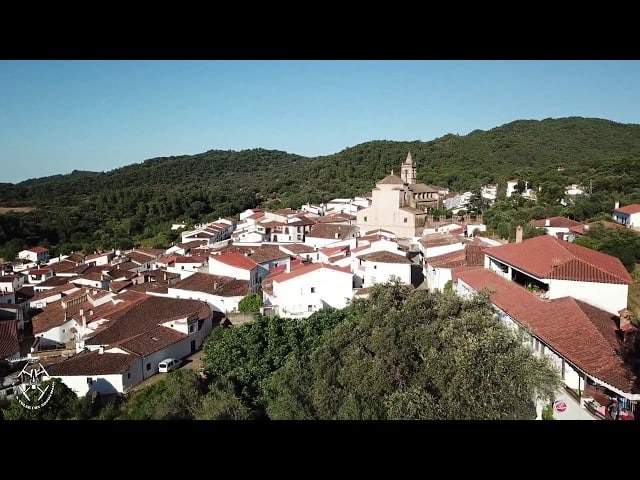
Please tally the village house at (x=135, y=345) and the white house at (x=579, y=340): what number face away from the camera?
0

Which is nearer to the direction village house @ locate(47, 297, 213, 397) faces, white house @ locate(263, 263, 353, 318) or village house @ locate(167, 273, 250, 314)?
the white house

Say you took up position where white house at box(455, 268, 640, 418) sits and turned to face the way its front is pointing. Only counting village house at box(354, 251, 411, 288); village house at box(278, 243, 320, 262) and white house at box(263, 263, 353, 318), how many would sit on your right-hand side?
3

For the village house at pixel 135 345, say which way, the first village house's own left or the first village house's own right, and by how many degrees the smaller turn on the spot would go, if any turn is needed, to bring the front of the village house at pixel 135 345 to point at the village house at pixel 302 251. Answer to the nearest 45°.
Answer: approximately 90° to the first village house's own left

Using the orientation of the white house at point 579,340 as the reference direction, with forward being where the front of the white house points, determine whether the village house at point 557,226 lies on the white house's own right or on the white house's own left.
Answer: on the white house's own right

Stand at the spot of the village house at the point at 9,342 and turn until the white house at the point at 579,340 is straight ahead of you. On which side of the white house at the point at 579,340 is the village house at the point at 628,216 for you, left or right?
left

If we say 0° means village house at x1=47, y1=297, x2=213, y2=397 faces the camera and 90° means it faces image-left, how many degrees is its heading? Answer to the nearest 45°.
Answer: approximately 315°

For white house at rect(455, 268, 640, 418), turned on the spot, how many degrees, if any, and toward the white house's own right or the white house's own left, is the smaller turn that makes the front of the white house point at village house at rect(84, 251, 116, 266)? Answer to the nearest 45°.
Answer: approximately 90° to the white house's own right

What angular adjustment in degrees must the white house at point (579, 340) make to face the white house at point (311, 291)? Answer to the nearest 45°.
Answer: approximately 90° to its right

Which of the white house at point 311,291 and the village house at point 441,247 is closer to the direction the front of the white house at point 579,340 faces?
the white house

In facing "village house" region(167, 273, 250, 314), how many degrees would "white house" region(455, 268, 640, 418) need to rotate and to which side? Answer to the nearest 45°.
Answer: approximately 90° to its right

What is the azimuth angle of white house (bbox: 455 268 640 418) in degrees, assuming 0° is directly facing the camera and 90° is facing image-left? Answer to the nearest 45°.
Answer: approximately 45°
